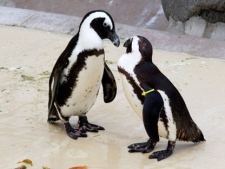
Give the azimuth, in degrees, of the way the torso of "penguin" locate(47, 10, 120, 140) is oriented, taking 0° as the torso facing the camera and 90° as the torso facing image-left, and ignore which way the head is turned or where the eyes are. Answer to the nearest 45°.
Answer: approximately 315°

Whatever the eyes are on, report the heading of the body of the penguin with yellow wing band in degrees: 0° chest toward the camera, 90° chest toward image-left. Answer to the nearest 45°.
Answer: approximately 90°

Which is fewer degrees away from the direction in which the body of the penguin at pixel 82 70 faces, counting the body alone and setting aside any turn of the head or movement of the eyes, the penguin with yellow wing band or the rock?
the penguin with yellow wing band

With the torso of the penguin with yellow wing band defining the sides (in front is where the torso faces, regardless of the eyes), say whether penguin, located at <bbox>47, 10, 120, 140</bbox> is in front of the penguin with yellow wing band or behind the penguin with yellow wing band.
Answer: in front

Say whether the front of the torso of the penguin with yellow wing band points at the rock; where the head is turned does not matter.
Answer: no

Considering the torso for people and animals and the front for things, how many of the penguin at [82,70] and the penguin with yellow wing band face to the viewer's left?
1

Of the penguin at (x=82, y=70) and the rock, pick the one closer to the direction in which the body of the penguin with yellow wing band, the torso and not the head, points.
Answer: the penguin

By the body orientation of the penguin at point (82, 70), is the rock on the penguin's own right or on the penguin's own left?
on the penguin's own left

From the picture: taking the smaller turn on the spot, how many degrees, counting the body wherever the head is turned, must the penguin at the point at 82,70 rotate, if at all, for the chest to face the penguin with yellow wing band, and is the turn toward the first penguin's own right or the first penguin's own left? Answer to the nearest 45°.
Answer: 0° — it already faces it
